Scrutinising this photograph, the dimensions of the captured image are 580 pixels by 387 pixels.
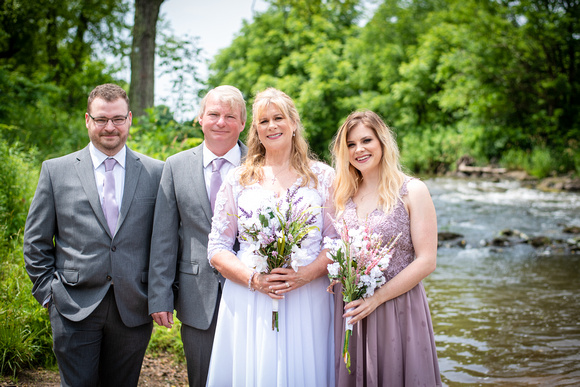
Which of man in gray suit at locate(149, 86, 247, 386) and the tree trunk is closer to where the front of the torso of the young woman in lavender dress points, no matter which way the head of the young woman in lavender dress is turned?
the man in gray suit

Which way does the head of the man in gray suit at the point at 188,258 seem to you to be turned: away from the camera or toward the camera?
toward the camera

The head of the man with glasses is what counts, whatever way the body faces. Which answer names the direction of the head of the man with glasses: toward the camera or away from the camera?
toward the camera

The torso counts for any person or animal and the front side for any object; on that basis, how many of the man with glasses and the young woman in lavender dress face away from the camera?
0

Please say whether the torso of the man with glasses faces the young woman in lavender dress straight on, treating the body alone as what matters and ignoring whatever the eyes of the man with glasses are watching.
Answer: no

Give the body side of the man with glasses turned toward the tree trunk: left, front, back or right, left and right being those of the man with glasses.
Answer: back

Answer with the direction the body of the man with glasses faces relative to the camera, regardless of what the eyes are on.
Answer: toward the camera

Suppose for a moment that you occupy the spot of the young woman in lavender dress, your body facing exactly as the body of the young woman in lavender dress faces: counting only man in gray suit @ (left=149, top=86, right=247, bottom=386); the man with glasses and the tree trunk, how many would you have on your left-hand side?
0

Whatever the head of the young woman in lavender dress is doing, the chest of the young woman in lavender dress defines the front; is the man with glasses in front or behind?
in front

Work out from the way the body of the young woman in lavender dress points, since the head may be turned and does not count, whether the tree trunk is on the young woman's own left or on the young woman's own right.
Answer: on the young woman's own right

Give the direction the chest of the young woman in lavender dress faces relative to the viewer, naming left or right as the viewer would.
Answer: facing the viewer and to the left of the viewer

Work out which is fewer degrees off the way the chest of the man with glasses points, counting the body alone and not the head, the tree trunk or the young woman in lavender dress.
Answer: the young woman in lavender dress
